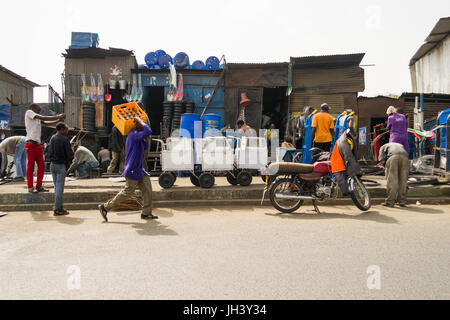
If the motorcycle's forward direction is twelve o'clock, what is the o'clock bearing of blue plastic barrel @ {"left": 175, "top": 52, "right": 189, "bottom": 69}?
The blue plastic barrel is roughly at 8 o'clock from the motorcycle.

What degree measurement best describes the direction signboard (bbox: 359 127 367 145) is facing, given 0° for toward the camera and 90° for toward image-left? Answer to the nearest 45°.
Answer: approximately 0°

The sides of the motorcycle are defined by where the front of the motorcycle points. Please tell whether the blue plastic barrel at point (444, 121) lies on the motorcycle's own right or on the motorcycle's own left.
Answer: on the motorcycle's own left

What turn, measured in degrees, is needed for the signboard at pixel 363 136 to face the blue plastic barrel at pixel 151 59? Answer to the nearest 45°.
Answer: approximately 90° to its right

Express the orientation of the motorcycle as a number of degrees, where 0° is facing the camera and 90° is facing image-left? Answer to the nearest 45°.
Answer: approximately 270°

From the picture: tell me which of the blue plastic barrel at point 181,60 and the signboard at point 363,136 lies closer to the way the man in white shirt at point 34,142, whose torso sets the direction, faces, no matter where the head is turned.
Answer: the signboard

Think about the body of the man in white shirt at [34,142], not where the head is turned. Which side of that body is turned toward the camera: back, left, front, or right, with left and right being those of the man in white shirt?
right
